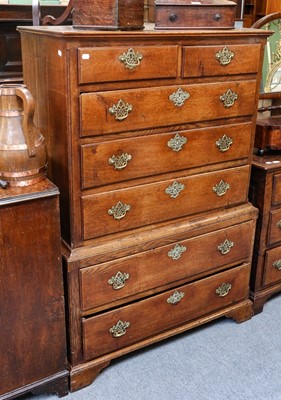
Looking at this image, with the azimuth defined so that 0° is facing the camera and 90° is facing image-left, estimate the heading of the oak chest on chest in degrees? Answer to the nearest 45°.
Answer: approximately 315°

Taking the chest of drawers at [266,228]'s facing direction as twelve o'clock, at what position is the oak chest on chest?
The oak chest on chest is roughly at 3 o'clock from the chest of drawers.

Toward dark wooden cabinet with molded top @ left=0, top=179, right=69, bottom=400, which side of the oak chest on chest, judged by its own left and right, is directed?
right

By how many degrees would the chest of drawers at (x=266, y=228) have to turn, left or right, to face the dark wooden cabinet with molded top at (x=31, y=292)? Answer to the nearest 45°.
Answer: approximately 90° to its right
